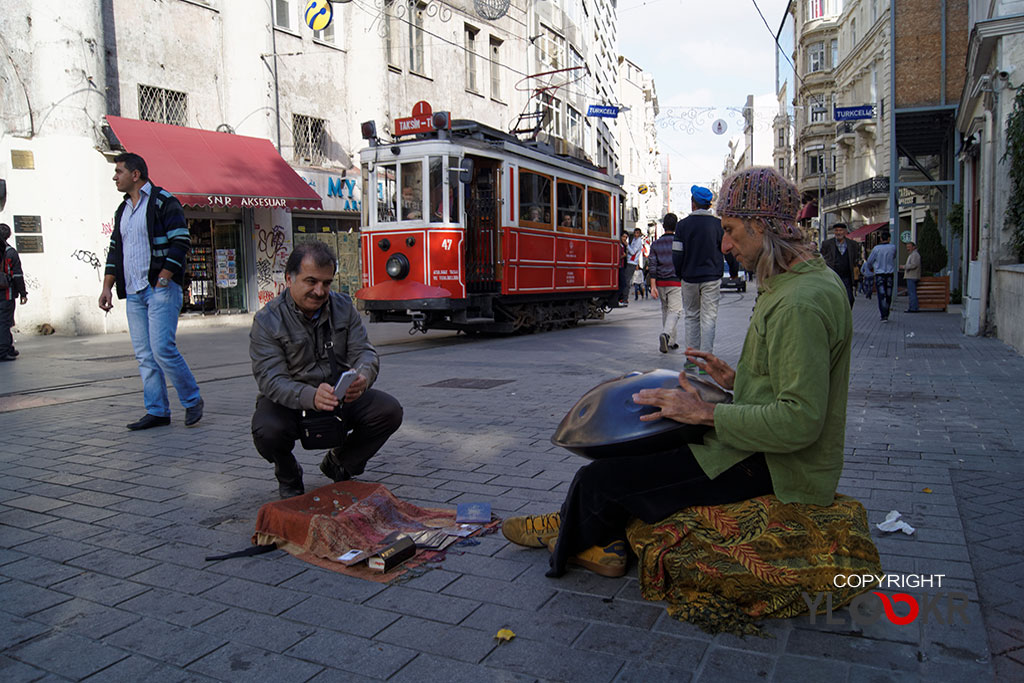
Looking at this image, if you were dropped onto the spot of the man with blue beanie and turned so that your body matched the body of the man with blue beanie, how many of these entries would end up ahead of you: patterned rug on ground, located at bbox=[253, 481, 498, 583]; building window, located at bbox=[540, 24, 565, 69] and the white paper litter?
1

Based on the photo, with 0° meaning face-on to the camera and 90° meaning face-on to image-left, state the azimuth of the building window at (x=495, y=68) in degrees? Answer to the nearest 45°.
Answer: approximately 315°

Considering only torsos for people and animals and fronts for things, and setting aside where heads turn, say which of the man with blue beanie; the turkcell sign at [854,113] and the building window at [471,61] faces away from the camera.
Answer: the man with blue beanie

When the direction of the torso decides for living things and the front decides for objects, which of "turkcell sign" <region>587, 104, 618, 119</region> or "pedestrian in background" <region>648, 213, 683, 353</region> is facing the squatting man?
the turkcell sign

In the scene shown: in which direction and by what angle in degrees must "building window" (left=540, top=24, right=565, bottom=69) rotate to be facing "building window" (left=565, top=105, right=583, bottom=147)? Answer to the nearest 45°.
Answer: approximately 135° to its left

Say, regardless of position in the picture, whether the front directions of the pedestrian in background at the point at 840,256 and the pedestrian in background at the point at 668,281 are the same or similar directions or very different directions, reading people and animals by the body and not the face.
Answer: very different directions

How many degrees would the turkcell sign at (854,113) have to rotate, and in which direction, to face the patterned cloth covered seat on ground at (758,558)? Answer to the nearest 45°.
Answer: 0° — it already faces it

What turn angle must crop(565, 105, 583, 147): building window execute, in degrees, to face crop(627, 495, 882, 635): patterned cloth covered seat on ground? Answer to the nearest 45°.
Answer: approximately 45° to its right

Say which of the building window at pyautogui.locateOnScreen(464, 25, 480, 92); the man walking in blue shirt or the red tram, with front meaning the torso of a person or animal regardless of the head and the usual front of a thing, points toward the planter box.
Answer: the building window

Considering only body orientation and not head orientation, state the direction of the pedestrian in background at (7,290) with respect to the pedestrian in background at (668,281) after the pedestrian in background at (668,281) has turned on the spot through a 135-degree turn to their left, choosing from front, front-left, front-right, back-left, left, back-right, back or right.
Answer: front-right

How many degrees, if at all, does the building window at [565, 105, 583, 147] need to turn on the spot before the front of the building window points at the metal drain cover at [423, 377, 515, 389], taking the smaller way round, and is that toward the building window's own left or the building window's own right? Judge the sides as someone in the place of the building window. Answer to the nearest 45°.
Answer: approximately 45° to the building window's own right

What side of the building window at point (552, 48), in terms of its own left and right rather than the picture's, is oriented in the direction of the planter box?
front
